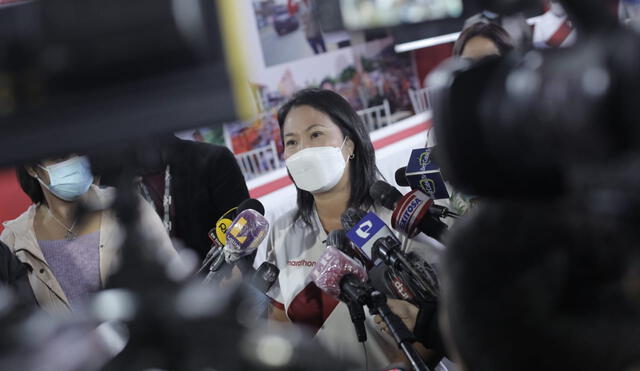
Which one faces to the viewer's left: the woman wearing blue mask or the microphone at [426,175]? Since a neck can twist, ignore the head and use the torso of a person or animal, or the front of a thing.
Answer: the microphone

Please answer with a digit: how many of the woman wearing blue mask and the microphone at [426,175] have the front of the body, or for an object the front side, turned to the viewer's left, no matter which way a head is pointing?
1

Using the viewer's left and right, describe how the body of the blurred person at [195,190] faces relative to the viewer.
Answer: facing the viewer and to the left of the viewer

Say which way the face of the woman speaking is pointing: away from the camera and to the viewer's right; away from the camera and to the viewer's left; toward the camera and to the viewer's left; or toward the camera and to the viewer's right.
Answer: toward the camera and to the viewer's left

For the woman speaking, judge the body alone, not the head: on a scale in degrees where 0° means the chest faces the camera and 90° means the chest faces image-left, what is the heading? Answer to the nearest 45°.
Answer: approximately 45°

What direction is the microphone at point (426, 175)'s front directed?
to the viewer's left

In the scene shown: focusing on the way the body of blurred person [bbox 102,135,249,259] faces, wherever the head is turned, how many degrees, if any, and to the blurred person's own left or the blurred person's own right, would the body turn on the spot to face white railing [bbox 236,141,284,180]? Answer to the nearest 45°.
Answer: approximately 135° to the blurred person's own right

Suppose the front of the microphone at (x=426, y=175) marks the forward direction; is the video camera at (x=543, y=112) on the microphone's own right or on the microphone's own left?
on the microphone's own left

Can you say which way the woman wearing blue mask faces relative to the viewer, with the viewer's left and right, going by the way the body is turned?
facing the viewer and to the right of the viewer

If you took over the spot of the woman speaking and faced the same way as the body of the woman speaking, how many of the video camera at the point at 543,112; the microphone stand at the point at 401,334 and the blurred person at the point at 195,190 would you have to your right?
1
